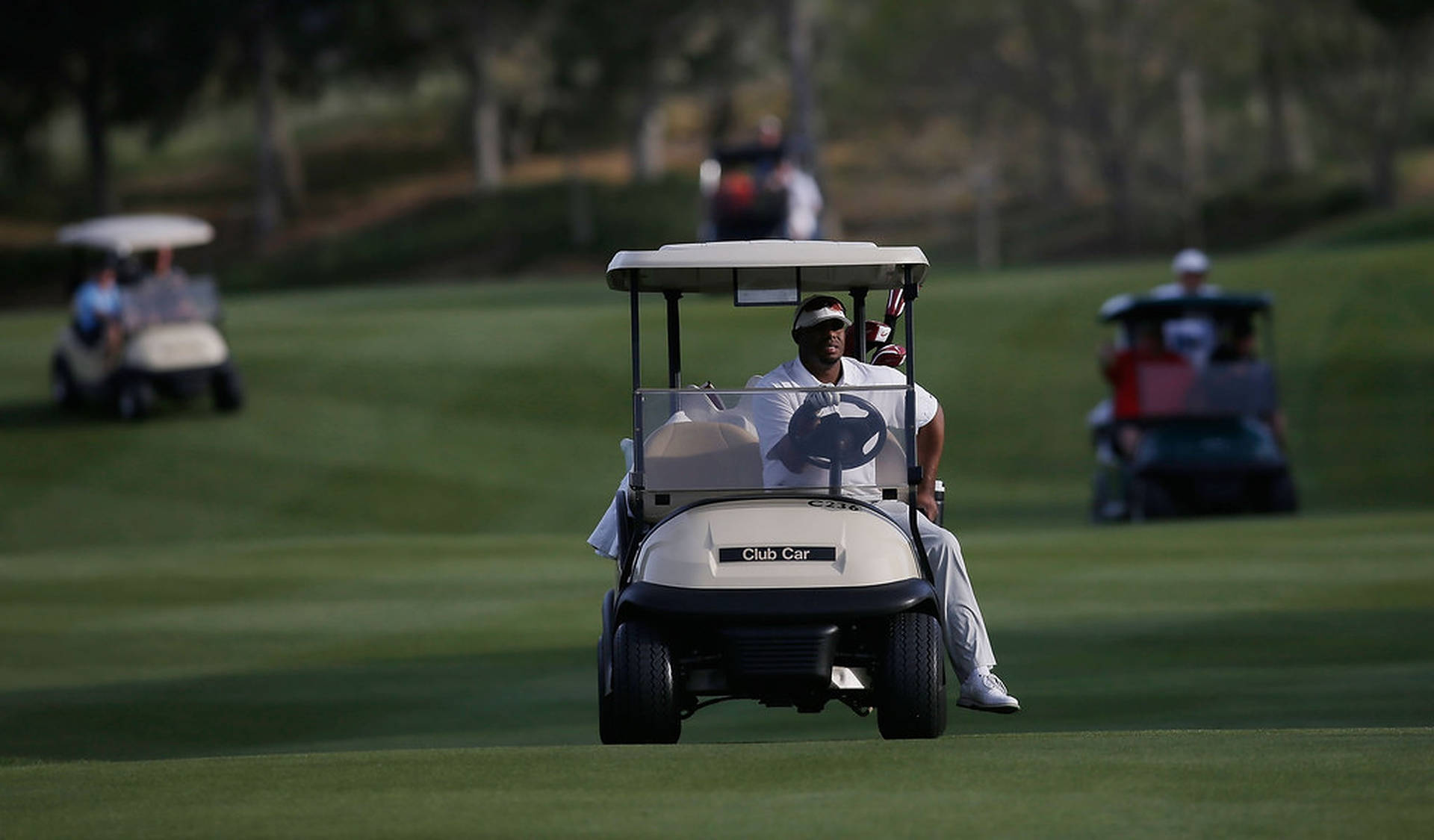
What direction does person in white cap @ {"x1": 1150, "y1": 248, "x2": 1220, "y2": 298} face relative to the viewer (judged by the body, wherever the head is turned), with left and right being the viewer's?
facing the viewer

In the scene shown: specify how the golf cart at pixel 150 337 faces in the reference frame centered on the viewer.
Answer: facing the viewer and to the right of the viewer

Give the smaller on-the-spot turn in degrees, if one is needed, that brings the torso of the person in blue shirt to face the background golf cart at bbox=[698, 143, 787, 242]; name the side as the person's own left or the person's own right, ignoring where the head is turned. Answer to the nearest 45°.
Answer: approximately 90° to the person's own left

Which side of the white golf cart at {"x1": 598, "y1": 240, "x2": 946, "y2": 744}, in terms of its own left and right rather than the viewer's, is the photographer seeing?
front
